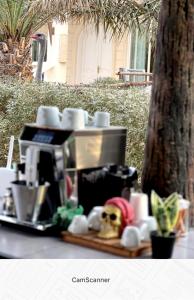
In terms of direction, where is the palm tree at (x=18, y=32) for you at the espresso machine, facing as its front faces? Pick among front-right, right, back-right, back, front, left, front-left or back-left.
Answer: back-right

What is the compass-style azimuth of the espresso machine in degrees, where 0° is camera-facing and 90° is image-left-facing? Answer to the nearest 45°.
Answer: approximately 45°

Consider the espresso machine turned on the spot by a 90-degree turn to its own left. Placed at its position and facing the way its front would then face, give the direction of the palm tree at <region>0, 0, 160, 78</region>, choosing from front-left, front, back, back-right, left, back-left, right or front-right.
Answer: back-left

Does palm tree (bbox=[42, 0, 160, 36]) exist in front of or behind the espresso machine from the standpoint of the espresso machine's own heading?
behind
